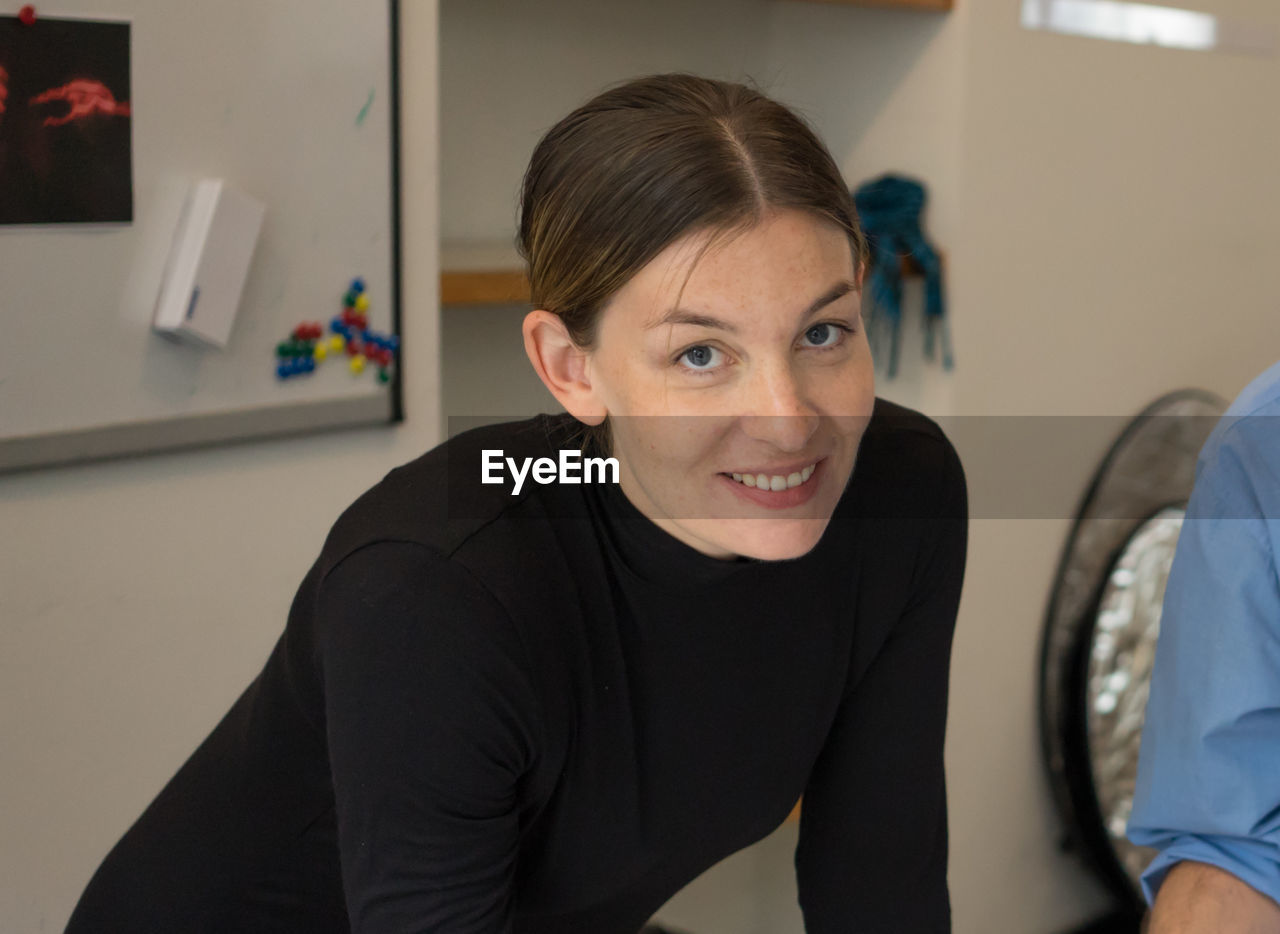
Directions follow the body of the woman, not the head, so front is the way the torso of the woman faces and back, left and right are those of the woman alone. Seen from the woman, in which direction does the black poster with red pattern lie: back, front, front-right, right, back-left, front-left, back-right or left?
back

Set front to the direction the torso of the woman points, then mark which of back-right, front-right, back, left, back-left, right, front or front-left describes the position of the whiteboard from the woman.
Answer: back

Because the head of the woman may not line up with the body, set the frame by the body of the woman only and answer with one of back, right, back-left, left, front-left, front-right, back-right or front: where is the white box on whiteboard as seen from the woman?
back

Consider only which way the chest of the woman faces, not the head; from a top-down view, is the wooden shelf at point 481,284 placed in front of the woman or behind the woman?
behind
